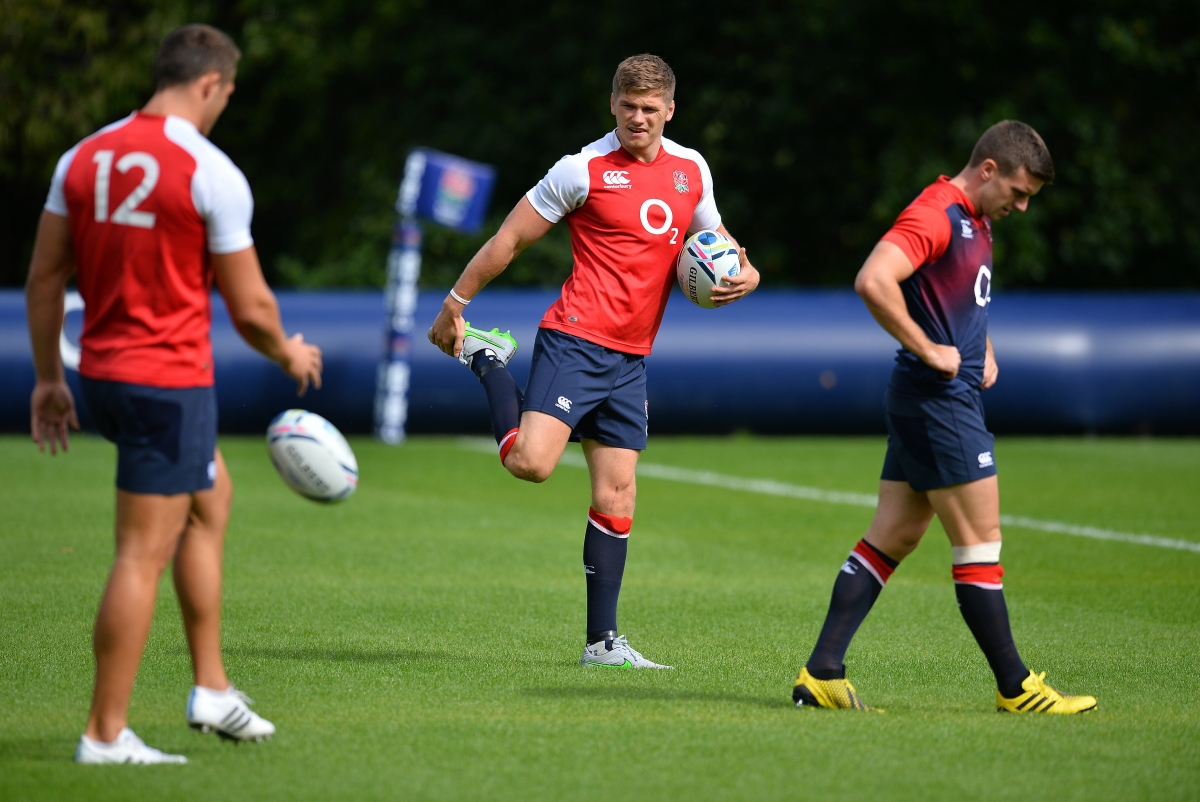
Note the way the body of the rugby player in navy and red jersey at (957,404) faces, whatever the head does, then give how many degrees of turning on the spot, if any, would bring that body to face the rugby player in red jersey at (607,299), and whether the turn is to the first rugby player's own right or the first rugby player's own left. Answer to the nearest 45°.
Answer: approximately 135° to the first rugby player's own left

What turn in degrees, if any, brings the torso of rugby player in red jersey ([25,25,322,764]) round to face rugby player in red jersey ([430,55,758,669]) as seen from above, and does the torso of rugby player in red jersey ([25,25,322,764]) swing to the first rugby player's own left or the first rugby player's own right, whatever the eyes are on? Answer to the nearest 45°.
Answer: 0° — they already face them

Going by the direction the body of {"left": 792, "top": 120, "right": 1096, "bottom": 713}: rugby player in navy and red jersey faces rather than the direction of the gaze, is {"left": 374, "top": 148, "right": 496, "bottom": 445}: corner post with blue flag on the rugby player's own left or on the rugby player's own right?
on the rugby player's own left

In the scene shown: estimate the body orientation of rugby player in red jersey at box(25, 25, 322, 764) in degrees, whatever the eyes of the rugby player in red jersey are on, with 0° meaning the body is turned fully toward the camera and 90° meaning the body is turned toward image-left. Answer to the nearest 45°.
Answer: approximately 225°

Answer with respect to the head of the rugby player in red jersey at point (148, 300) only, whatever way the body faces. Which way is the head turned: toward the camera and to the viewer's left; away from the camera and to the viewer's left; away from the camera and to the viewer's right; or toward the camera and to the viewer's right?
away from the camera and to the viewer's right

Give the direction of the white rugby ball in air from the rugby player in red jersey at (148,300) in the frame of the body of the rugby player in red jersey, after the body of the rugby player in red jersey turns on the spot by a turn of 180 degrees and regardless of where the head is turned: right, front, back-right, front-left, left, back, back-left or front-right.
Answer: back

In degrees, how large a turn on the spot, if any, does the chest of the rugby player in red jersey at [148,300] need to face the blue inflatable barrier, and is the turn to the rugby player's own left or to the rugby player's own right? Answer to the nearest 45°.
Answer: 0° — they already face it

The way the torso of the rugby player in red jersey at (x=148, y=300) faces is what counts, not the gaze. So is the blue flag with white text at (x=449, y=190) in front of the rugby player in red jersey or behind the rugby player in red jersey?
in front

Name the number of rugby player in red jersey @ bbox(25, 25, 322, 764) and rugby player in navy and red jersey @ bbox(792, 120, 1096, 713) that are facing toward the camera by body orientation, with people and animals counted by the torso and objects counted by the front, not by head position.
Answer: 0

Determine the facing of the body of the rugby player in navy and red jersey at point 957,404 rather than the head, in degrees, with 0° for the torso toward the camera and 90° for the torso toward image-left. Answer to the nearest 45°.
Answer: approximately 270°

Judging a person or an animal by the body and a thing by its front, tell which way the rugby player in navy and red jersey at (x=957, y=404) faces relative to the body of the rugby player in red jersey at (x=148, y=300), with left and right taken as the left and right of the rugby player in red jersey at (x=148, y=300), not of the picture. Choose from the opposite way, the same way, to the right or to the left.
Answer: to the right

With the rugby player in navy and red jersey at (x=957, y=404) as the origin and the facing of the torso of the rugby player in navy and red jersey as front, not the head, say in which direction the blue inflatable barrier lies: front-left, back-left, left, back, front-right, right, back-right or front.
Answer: left
